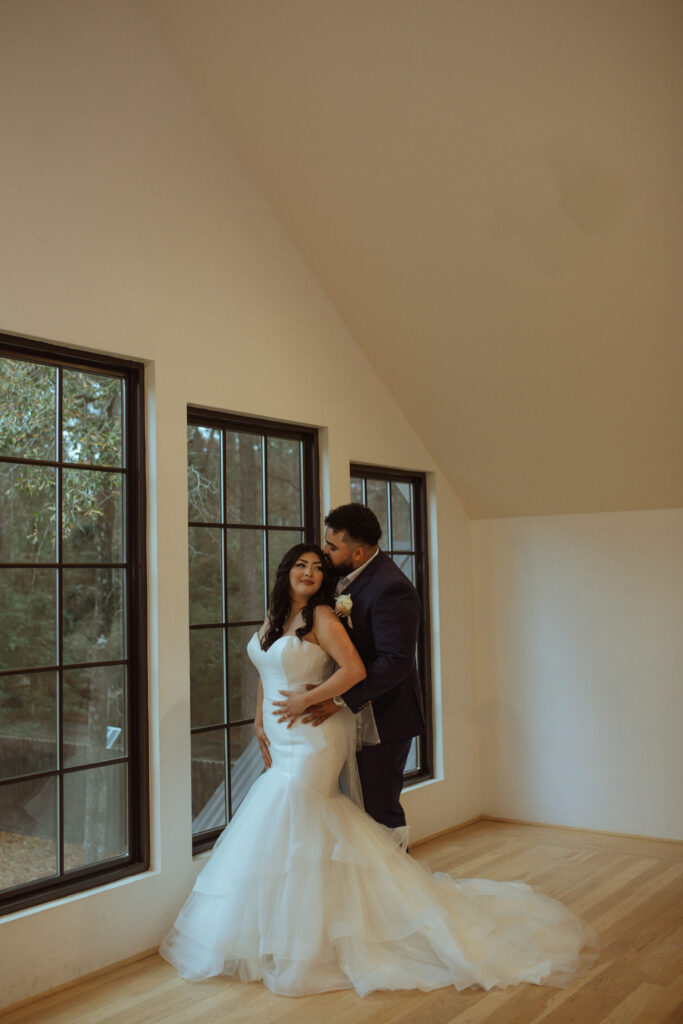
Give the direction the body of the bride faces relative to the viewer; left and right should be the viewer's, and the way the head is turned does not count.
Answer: facing the viewer and to the left of the viewer

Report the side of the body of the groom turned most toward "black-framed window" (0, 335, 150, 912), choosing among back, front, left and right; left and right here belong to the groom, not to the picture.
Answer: front

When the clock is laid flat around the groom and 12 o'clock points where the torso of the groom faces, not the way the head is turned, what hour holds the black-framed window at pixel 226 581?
The black-framed window is roughly at 1 o'clock from the groom.

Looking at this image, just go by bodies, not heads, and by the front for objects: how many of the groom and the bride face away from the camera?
0

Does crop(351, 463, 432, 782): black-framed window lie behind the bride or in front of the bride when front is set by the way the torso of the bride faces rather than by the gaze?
behind

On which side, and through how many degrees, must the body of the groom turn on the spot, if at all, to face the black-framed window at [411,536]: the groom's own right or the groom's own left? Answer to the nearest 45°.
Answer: approximately 90° to the groom's own right

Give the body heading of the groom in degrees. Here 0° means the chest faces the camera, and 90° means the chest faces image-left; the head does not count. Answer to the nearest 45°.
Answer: approximately 90°
